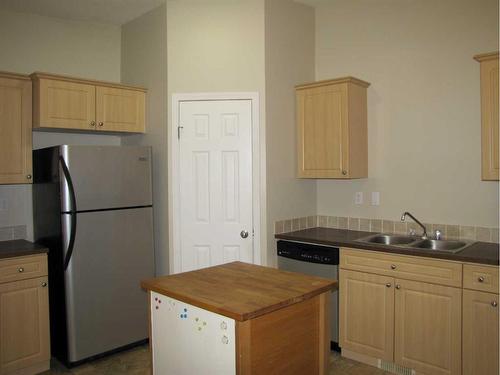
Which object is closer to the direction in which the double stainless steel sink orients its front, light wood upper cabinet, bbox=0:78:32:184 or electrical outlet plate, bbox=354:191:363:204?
the light wood upper cabinet

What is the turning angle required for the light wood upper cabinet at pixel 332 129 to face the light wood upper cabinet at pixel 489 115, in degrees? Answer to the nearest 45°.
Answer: approximately 90° to its left

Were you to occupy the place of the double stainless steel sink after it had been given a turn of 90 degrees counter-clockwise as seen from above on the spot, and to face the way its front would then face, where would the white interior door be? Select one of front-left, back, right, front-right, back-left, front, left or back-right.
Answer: back-right

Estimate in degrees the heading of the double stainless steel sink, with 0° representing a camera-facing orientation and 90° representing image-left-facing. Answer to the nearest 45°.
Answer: approximately 45°

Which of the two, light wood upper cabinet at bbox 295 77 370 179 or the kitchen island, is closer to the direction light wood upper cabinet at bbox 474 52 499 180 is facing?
the kitchen island

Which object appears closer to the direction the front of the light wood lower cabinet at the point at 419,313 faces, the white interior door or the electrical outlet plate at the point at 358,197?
the white interior door
